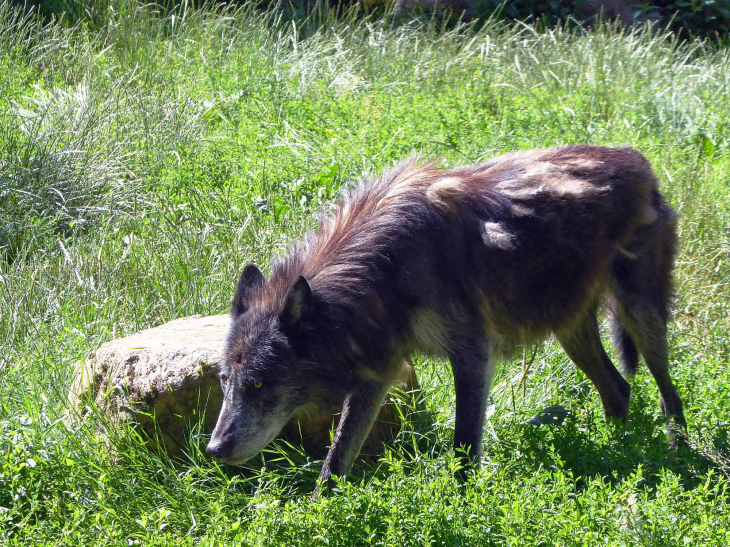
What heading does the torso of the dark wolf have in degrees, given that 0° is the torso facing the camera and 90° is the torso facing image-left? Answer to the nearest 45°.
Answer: approximately 45°

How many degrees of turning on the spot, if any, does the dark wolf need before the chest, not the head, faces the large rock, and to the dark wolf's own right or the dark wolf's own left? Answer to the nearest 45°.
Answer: approximately 45° to the dark wolf's own right
